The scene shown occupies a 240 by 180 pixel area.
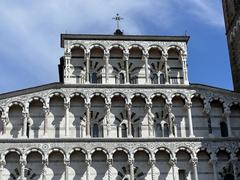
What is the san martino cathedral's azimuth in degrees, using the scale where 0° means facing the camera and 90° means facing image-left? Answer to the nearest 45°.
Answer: approximately 0°

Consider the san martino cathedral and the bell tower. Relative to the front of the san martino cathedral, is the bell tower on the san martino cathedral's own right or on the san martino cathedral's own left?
on the san martino cathedral's own left
